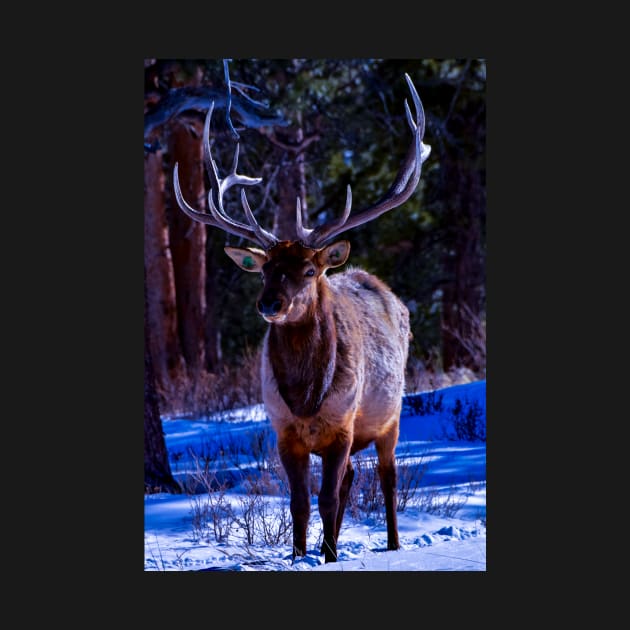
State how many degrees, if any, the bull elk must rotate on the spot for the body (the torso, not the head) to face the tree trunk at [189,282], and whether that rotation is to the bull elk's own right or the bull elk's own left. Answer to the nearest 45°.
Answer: approximately 135° to the bull elk's own right

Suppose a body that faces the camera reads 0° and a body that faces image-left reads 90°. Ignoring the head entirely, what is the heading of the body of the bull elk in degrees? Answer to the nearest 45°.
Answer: approximately 45°

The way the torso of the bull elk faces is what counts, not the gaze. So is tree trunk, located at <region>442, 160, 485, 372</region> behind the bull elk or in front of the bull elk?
behind

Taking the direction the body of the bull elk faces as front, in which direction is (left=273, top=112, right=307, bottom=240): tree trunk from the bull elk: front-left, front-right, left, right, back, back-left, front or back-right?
back-right

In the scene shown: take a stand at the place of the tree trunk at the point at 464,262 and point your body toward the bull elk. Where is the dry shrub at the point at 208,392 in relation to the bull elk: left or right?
right
